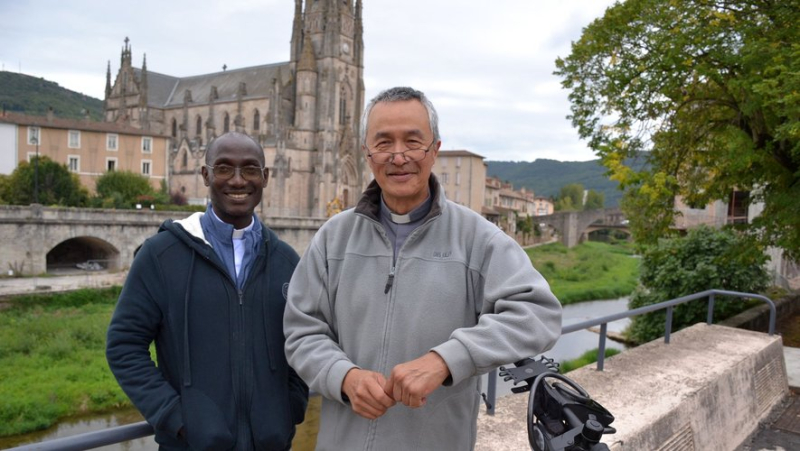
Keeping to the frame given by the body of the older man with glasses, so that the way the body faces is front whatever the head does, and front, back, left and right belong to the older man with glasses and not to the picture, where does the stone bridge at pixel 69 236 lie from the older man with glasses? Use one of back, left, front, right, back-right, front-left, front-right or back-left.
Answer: back-right

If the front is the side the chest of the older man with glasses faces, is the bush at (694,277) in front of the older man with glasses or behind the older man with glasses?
behind

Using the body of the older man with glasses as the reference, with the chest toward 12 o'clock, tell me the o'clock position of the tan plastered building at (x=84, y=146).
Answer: The tan plastered building is roughly at 5 o'clock from the older man with glasses.

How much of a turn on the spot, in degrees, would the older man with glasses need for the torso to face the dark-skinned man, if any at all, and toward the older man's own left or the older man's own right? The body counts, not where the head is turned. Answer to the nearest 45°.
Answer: approximately 90° to the older man's own right

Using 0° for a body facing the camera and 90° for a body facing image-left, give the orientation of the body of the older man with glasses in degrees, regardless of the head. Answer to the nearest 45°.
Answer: approximately 0°

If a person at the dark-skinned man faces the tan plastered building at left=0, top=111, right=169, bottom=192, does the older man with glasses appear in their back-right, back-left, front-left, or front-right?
back-right

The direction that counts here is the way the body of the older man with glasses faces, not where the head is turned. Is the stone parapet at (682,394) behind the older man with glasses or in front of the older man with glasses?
behind
